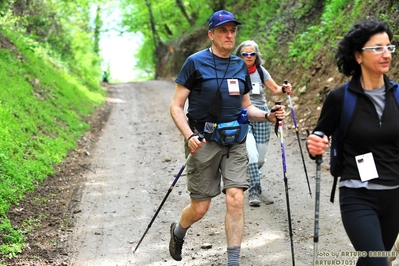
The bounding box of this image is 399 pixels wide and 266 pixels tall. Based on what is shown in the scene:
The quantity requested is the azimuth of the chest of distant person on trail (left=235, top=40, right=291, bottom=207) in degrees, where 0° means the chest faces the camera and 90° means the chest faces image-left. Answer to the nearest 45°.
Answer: approximately 0°

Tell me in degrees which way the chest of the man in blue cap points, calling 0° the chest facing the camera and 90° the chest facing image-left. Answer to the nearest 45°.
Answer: approximately 315°

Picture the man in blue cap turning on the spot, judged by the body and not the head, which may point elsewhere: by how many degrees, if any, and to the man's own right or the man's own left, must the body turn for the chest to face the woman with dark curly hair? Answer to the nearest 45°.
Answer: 0° — they already face them

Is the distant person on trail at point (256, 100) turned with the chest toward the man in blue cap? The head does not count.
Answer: yes

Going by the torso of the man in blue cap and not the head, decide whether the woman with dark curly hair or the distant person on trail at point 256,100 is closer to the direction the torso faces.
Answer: the woman with dark curly hair

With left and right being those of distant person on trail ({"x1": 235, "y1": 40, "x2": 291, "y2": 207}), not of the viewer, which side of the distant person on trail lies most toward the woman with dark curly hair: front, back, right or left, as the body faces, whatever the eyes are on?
front

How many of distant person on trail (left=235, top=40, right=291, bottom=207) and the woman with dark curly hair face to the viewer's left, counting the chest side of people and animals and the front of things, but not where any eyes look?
0

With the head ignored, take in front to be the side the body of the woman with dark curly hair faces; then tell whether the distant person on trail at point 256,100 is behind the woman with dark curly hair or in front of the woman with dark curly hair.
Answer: behind

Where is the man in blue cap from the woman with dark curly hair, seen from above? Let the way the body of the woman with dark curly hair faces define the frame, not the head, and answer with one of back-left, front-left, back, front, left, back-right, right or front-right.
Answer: back
